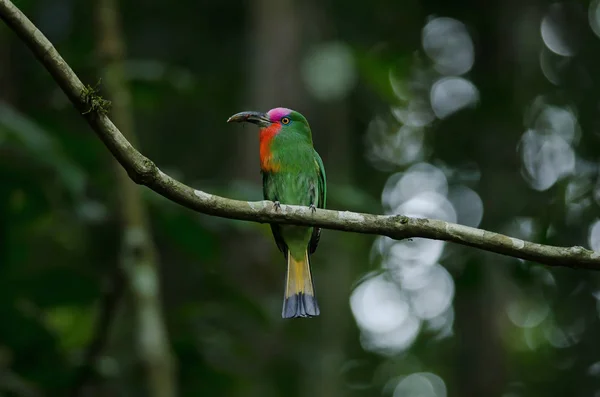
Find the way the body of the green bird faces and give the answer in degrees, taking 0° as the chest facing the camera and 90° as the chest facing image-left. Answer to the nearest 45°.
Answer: approximately 45°
